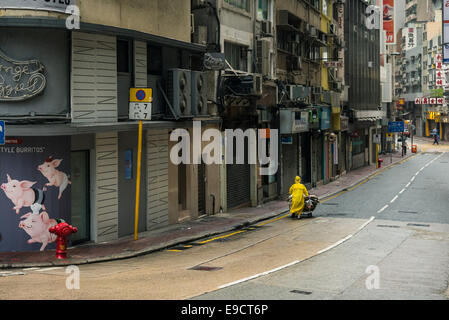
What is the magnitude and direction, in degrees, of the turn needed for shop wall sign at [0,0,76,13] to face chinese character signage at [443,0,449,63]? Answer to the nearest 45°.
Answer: approximately 135° to its left

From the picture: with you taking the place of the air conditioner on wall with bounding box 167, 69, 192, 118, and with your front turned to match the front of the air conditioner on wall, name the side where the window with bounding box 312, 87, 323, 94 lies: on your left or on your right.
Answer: on your left

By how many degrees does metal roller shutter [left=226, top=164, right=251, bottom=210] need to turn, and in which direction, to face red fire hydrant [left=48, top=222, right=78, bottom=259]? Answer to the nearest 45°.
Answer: approximately 45° to its right

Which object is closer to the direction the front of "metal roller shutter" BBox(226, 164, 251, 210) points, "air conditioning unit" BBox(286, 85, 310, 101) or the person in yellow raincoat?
the person in yellow raincoat

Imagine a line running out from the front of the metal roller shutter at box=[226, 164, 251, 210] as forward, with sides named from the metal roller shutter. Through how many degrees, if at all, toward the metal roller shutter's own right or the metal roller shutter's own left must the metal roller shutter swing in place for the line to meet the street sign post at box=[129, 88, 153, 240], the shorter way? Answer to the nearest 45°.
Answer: approximately 45° to the metal roller shutter's own right

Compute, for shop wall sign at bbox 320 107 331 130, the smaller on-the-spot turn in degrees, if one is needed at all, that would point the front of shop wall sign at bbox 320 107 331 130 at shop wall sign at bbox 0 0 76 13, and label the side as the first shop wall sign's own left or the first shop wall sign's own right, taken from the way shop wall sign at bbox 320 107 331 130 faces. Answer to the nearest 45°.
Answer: approximately 45° to the first shop wall sign's own right

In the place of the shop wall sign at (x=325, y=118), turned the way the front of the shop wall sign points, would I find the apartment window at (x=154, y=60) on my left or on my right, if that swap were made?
on my right
